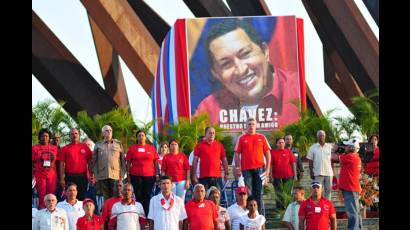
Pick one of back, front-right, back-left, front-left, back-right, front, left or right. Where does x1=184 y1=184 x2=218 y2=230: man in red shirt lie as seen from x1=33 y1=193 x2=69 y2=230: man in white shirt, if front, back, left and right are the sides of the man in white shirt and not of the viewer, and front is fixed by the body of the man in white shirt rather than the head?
left

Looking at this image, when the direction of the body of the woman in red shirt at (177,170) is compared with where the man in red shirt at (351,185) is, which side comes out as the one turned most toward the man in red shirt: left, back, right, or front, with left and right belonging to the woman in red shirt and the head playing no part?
left

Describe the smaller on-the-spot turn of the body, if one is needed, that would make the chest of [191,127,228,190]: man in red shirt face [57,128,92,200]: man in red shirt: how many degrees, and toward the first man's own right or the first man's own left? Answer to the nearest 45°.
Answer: approximately 90° to the first man's own right

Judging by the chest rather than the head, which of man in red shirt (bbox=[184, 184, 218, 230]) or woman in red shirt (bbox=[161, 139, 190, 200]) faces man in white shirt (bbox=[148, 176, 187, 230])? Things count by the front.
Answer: the woman in red shirt

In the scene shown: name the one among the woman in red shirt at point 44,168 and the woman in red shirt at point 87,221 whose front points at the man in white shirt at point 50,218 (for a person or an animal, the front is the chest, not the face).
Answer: the woman in red shirt at point 44,168

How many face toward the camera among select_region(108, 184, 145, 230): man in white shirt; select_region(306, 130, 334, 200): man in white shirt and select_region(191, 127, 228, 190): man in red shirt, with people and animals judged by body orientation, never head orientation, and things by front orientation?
3

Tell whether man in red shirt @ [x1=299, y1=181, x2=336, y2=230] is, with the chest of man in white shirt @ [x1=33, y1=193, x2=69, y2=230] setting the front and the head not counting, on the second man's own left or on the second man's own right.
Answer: on the second man's own left

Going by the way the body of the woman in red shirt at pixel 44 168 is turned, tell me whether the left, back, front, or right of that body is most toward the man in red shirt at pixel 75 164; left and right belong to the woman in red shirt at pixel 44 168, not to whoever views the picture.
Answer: left
